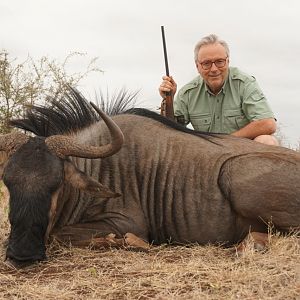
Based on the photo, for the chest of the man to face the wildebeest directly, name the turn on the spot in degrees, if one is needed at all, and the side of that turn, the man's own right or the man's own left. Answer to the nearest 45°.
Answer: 0° — they already face it

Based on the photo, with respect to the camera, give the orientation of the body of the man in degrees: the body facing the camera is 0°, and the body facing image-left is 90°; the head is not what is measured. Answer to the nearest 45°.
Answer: approximately 0°
